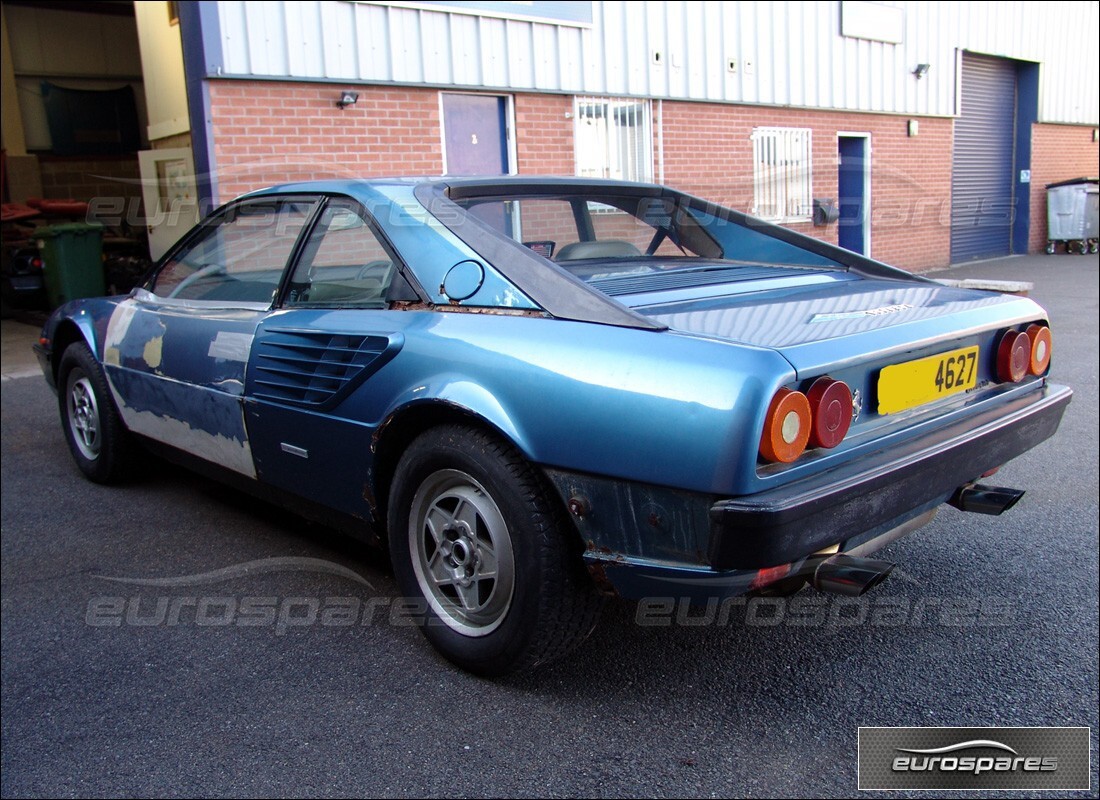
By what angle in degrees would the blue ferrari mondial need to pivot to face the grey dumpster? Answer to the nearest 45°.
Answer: approximately 90° to its right

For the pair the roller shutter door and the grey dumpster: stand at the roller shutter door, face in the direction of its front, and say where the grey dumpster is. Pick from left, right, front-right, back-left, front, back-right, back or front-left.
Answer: left

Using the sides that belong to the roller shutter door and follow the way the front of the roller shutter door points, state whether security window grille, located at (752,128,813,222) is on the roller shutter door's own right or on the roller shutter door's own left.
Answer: on the roller shutter door's own right

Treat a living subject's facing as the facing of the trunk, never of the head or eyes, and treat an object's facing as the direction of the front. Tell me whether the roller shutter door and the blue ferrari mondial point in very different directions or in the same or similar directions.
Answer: very different directions

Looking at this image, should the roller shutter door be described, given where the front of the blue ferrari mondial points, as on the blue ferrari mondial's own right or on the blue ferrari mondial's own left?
on the blue ferrari mondial's own right

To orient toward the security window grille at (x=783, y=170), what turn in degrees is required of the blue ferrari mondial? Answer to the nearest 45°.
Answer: approximately 45° to its right

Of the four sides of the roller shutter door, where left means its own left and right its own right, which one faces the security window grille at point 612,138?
right

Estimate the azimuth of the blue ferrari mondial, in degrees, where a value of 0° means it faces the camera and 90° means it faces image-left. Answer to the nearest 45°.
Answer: approximately 135°

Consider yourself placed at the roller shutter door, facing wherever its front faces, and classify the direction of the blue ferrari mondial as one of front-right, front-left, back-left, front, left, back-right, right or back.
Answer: front-right
